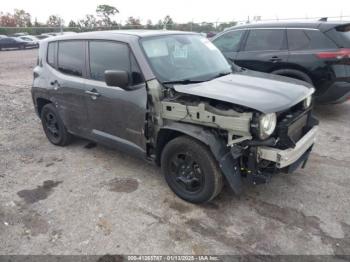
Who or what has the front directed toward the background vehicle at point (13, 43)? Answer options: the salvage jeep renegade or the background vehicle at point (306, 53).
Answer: the background vehicle at point (306, 53)

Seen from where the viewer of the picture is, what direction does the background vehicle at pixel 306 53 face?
facing away from the viewer and to the left of the viewer

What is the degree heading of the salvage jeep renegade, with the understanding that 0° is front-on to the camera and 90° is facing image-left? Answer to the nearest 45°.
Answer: approximately 315°

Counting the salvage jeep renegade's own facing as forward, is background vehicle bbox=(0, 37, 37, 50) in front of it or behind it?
behind

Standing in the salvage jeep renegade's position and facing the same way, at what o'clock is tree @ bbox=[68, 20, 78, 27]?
The tree is roughly at 7 o'clock from the salvage jeep renegade.

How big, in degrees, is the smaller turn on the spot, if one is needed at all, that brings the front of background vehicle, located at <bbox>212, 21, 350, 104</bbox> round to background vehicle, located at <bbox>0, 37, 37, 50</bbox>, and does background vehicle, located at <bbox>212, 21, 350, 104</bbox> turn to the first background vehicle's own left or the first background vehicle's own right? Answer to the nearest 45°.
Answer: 0° — it already faces it

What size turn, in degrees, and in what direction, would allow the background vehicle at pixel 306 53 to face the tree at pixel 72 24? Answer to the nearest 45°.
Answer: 0° — it already faces it
